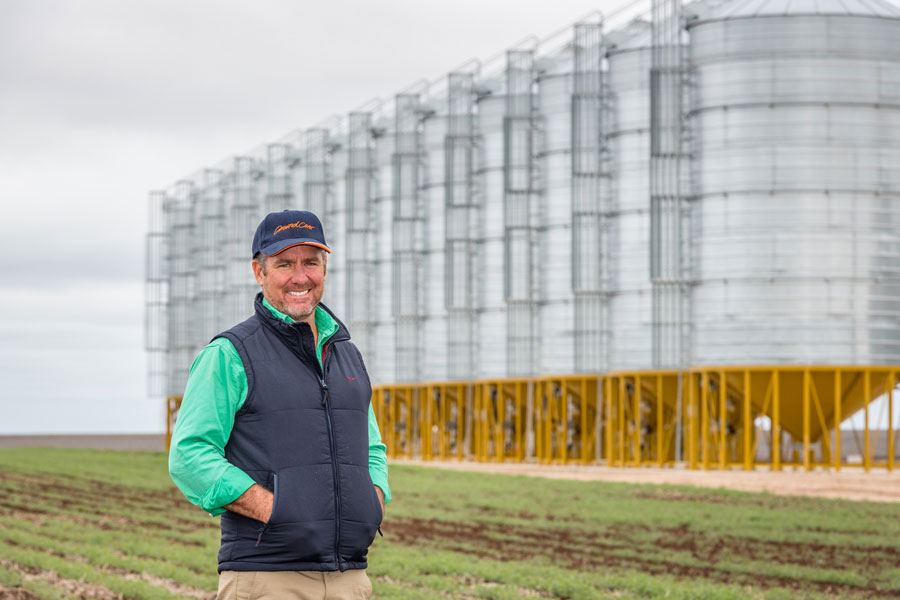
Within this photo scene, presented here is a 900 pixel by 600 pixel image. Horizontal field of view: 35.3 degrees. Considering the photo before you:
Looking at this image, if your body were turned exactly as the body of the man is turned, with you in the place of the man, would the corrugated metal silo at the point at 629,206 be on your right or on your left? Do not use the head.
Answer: on your left

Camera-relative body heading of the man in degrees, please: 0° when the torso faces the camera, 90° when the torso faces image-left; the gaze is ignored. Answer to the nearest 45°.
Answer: approximately 315°

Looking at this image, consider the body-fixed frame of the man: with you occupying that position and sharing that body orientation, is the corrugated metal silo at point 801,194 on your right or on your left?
on your left

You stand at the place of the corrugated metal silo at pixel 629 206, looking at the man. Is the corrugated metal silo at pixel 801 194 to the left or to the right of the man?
left
